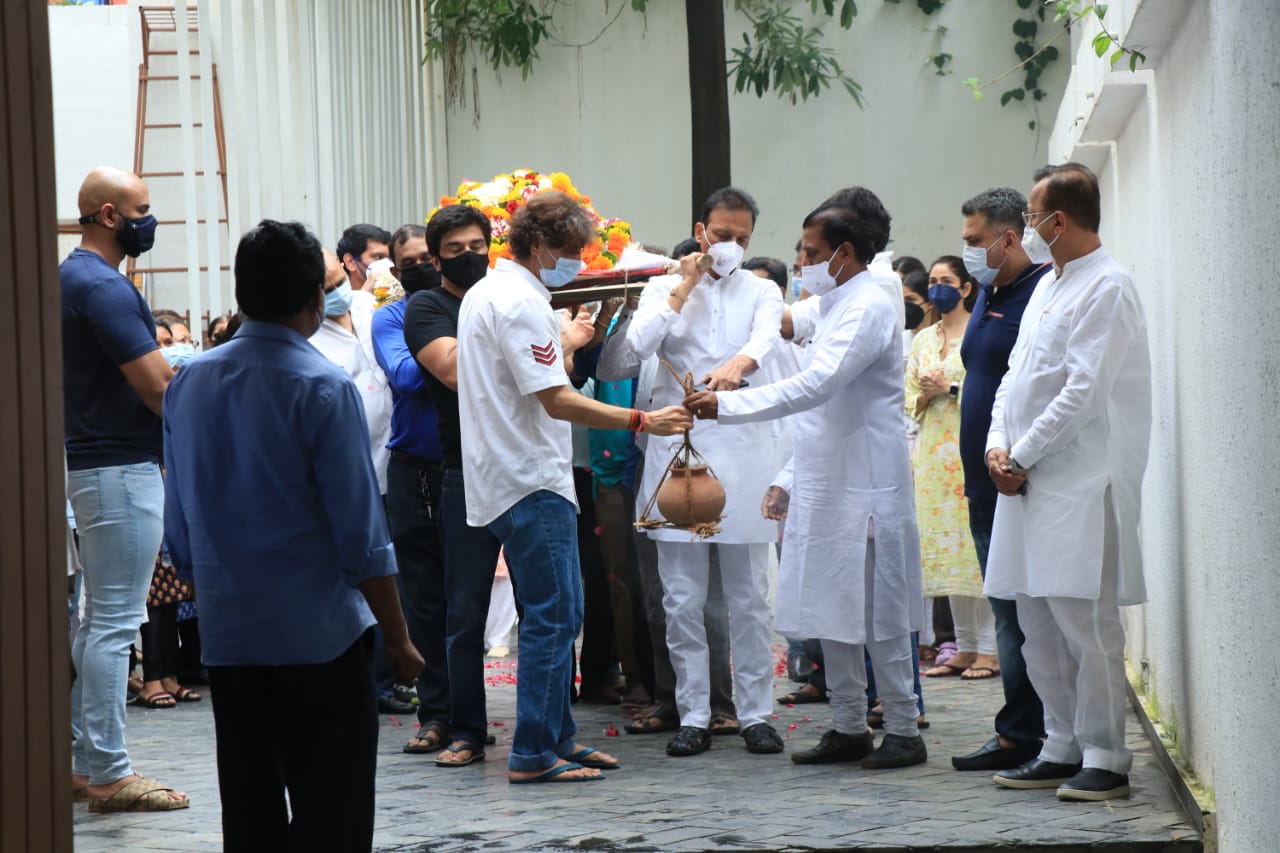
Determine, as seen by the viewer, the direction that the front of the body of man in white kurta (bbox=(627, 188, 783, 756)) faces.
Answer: toward the camera

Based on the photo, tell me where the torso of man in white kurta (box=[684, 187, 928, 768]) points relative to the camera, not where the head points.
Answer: to the viewer's left

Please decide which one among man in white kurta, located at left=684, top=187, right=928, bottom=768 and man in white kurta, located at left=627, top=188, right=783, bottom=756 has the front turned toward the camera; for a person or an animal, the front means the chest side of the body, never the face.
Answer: man in white kurta, located at left=627, top=188, right=783, bottom=756

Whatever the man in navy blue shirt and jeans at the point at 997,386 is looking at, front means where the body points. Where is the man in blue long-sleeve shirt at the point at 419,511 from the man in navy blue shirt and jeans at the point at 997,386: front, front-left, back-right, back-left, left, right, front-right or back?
front

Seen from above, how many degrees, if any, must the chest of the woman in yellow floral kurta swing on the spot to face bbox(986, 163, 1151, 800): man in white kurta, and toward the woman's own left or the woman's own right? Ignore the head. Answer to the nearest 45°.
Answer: approximately 45° to the woman's own left

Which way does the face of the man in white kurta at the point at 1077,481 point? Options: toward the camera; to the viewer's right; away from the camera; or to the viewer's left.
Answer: to the viewer's left

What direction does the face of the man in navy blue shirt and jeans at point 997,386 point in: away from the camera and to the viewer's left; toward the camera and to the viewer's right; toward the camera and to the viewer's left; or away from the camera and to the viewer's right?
toward the camera and to the viewer's left

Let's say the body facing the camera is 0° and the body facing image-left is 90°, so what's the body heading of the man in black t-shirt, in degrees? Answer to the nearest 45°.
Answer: approximately 315°

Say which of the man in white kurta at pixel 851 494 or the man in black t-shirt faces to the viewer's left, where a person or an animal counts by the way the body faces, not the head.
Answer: the man in white kurta

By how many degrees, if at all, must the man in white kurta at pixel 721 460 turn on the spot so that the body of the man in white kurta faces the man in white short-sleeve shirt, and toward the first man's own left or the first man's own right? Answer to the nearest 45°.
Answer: approximately 45° to the first man's own right

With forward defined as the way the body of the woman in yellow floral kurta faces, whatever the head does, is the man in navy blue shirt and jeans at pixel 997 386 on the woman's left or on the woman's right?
on the woman's left

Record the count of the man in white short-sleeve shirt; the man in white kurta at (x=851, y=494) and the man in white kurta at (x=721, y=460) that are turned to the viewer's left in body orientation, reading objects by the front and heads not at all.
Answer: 1

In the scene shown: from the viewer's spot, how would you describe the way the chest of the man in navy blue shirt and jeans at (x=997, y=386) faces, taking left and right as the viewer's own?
facing to the left of the viewer

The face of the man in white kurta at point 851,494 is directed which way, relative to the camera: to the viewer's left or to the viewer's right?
to the viewer's left
